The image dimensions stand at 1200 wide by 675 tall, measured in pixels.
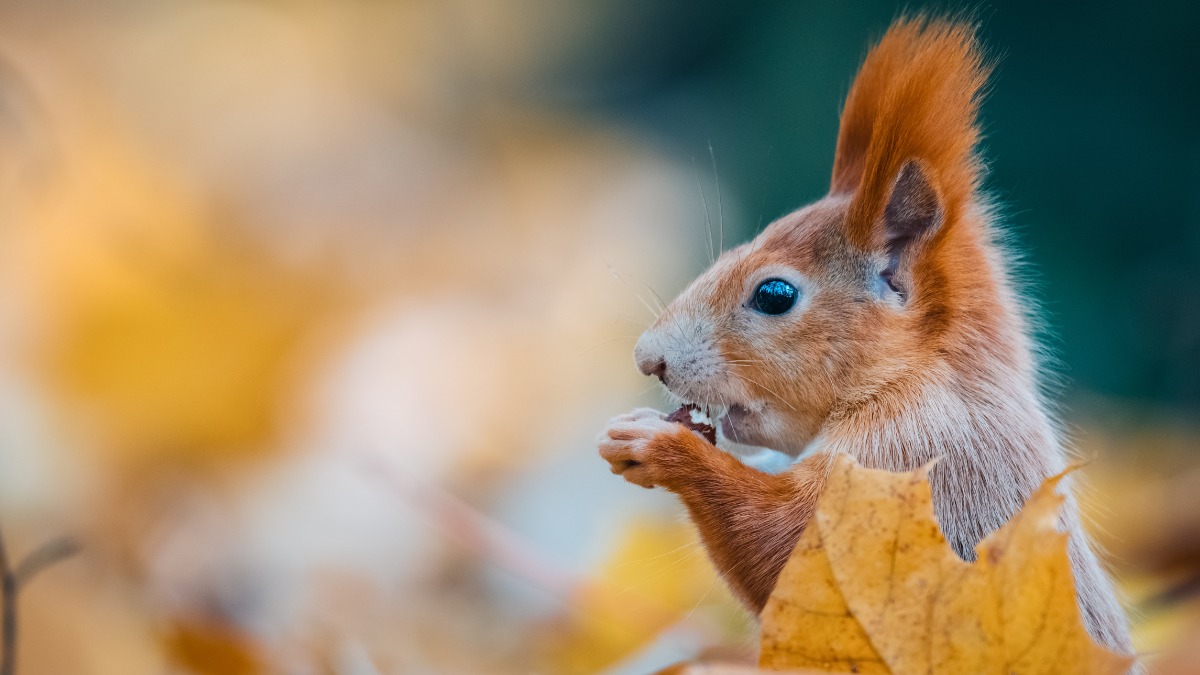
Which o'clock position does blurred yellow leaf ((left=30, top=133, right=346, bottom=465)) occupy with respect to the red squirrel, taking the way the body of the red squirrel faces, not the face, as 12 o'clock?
The blurred yellow leaf is roughly at 1 o'clock from the red squirrel.

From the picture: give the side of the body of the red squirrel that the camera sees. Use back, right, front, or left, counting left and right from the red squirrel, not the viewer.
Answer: left

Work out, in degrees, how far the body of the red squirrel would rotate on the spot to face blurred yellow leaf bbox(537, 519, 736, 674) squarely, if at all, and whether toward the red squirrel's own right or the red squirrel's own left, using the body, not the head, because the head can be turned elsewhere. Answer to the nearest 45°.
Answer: approximately 45° to the red squirrel's own right

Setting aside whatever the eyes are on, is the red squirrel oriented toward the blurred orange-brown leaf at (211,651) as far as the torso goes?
yes
